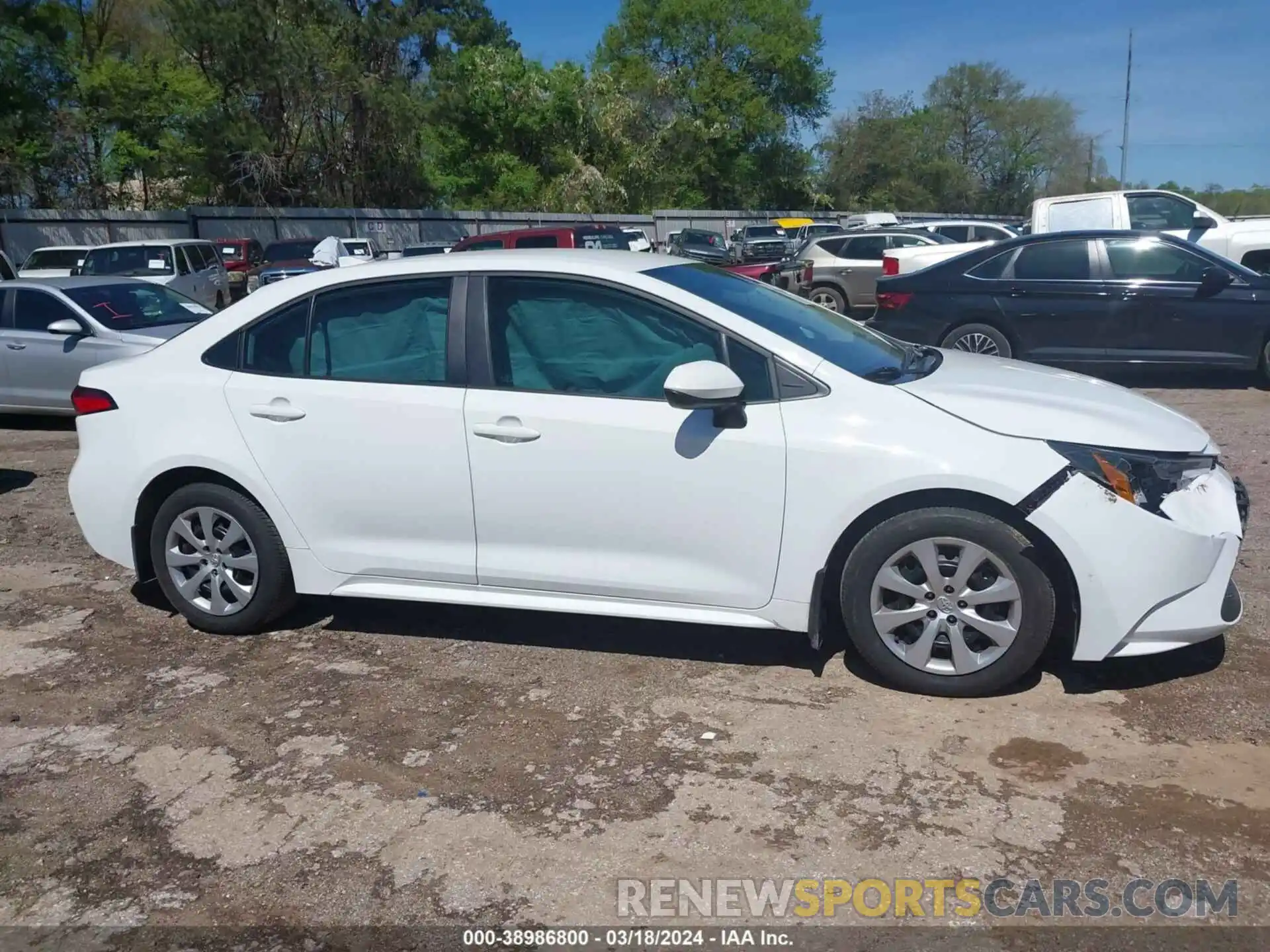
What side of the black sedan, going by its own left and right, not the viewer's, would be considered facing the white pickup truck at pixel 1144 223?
left

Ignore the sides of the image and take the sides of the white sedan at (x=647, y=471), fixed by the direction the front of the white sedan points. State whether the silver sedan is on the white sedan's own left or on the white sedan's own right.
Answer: on the white sedan's own left

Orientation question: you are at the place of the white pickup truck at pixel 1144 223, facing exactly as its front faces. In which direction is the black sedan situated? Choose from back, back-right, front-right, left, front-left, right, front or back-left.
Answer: right

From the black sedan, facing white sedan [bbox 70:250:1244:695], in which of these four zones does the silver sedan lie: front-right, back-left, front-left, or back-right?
front-right

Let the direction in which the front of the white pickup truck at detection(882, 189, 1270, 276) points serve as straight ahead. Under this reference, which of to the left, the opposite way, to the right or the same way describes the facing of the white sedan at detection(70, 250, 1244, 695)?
the same way

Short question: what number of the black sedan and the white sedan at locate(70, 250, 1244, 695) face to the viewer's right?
2

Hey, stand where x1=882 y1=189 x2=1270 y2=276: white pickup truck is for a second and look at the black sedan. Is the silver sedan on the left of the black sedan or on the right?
right

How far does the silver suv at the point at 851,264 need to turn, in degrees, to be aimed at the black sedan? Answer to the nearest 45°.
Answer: approximately 90° to its right

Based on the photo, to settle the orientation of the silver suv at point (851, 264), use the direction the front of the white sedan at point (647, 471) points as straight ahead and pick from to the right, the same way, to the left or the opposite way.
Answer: the same way

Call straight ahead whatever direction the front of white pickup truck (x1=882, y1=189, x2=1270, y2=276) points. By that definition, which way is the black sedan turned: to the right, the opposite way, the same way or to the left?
the same way

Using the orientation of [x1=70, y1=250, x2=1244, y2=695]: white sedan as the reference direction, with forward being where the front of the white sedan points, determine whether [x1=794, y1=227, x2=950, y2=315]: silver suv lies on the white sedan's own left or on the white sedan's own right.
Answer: on the white sedan's own left

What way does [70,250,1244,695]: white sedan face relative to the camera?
to the viewer's right

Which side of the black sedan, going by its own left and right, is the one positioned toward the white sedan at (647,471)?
right

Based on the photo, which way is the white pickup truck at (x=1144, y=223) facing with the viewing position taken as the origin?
facing to the right of the viewer

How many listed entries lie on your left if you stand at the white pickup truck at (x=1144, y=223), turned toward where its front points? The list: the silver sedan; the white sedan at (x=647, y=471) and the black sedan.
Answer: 0

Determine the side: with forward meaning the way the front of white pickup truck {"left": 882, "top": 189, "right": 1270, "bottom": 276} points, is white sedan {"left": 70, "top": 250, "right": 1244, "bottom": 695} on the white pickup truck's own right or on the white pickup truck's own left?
on the white pickup truck's own right

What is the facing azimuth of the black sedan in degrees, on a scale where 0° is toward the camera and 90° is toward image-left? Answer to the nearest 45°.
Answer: approximately 270°

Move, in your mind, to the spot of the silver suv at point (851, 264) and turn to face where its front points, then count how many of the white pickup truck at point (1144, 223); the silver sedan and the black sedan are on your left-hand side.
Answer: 0

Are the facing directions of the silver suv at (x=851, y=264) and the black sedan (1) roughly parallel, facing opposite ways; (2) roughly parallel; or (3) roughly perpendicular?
roughly parallel
